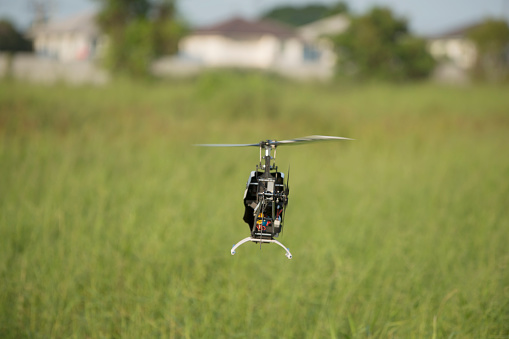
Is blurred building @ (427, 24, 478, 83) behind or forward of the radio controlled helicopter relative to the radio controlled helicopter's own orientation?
forward

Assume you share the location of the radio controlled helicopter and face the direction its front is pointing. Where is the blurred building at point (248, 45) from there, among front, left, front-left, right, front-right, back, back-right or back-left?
front

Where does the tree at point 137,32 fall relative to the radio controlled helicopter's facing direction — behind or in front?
in front

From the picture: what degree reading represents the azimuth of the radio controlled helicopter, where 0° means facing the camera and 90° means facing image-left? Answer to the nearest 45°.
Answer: approximately 180°

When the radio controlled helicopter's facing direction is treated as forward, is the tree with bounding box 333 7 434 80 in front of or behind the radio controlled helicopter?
in front

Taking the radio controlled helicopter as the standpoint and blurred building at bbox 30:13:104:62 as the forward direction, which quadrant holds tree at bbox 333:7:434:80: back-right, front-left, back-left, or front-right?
front-right

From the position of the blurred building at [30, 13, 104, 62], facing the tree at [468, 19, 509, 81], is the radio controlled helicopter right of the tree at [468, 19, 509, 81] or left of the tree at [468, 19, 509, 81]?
right

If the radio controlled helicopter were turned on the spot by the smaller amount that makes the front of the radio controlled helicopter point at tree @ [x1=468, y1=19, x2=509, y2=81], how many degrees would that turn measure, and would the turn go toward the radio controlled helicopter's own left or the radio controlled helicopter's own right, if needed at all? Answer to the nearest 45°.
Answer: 0° — it already faces it
